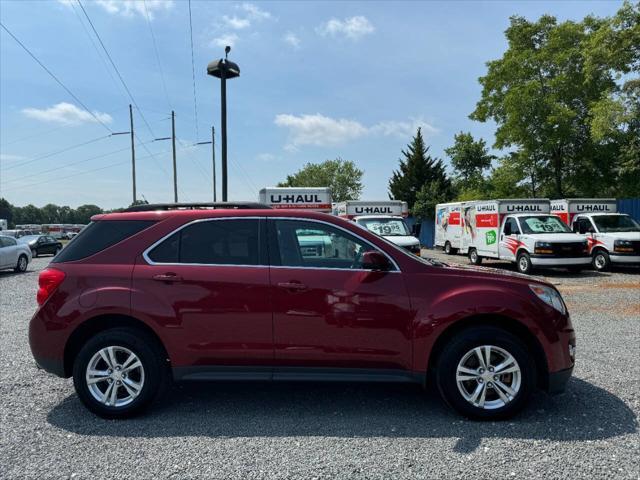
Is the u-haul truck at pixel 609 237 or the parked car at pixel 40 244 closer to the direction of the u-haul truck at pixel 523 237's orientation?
the u-haul truck

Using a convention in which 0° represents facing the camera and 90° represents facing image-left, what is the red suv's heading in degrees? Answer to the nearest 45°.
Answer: approximately 270°

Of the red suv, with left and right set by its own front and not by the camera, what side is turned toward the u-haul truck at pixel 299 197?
left

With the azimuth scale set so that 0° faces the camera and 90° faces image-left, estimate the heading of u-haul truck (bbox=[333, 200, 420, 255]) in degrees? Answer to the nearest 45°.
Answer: approximately 315°

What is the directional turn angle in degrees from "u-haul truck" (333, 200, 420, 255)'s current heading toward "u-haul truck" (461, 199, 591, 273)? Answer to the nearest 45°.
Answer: approximately 45° to its left

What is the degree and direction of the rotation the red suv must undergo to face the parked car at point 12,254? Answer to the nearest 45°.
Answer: approximately 135° to its left

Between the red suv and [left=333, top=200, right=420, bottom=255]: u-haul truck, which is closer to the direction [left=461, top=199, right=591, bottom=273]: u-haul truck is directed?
the red suv

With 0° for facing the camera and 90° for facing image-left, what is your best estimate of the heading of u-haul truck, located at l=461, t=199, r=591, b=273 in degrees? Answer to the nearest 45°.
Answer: approximately 315°

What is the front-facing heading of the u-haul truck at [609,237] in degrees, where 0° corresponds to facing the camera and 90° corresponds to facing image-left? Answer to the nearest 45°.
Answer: approximately 315°

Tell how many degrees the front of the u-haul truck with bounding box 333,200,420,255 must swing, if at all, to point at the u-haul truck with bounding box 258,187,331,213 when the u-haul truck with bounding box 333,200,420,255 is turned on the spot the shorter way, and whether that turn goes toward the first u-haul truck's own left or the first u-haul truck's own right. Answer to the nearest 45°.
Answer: approximately 135° to the first u-haul truck's own right

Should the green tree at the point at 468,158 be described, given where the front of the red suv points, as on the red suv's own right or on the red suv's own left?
on the red suv's own left
